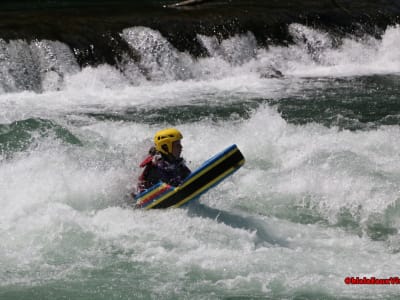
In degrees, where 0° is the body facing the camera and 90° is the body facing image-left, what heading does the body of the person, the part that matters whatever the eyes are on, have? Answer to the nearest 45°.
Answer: approximately 270°
